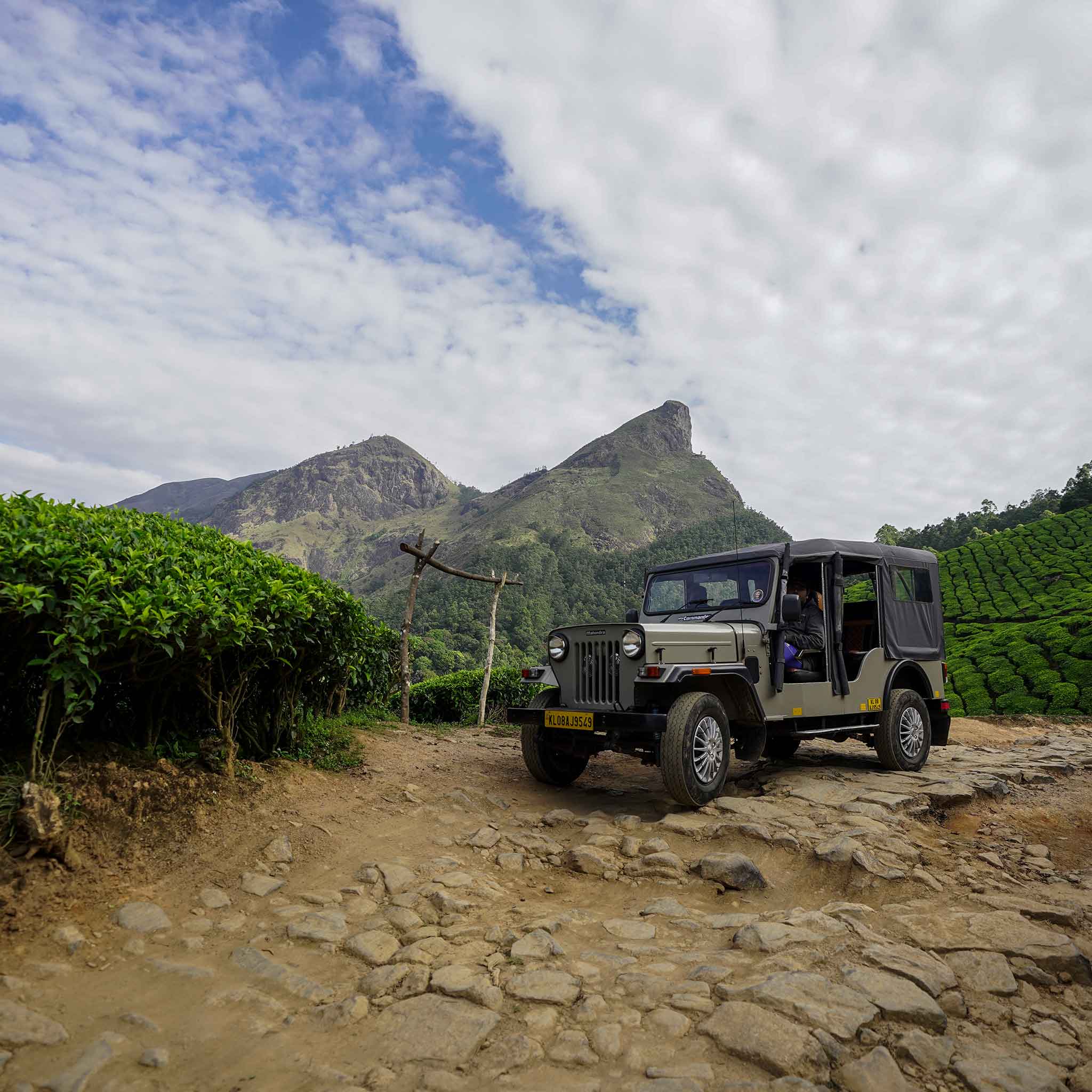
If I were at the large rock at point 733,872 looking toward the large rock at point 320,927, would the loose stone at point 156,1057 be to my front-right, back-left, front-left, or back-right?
front-left

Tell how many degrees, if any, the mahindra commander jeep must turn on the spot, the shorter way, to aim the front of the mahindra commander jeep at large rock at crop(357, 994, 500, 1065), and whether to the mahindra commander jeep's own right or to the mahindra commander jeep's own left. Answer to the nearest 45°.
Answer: approximately 45° to the mahindra commander jeep's own left

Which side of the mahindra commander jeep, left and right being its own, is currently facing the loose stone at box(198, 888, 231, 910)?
front

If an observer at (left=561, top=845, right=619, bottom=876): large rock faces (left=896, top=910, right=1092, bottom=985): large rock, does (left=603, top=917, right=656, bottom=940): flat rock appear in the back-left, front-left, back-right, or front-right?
front-right

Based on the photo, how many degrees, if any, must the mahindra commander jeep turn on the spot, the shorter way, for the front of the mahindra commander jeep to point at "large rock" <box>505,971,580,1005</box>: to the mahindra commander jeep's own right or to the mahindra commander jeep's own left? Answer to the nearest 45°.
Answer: approximately 45° to the mahindra commander jeep's own left

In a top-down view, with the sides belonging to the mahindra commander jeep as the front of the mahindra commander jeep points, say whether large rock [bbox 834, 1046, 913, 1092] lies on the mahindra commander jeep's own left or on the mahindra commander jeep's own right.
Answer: on the mahindra commander jeep's own left

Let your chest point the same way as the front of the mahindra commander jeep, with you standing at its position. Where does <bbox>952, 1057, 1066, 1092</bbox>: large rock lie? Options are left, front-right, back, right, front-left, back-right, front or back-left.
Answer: front-left

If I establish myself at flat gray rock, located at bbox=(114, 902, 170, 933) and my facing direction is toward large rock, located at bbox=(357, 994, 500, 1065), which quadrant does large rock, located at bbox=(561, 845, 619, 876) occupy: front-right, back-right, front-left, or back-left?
front-left

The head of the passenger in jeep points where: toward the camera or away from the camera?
toward the camera

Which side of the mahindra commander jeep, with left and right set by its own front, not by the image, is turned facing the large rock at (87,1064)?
front

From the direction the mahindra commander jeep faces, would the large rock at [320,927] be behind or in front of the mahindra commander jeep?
in front

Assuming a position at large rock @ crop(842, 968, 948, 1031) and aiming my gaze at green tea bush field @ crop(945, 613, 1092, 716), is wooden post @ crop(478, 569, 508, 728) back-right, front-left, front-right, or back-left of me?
front-left

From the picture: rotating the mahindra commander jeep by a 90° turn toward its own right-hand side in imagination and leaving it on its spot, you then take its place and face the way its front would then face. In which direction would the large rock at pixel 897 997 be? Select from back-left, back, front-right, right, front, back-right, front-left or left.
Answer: back-left

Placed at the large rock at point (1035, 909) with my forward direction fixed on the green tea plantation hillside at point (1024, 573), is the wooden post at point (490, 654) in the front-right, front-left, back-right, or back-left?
front-left

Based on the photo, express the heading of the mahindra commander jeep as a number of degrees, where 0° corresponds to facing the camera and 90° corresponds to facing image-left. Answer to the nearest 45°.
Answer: approximately 45°

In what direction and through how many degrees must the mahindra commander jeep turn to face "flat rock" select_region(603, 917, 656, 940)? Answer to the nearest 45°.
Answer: approximately 45° to its left

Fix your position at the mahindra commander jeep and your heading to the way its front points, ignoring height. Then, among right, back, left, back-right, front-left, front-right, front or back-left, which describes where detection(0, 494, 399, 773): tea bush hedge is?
front

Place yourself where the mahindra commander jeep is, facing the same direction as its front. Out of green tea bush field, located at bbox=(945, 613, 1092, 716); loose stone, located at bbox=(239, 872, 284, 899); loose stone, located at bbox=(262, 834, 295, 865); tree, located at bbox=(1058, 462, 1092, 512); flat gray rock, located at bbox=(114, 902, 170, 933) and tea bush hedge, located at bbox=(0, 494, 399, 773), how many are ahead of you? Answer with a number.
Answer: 4

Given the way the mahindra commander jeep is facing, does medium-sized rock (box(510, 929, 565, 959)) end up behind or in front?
in front

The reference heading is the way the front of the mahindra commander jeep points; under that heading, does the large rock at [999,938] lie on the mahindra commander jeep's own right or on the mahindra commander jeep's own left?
on the mahindra commander jeep's own left
